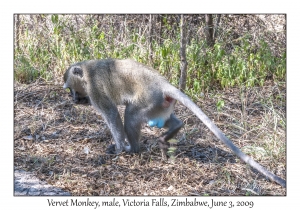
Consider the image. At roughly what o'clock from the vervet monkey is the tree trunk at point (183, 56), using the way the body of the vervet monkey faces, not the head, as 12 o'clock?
The tree trunk is roughly at 4 o'clock from the vervet monkey.

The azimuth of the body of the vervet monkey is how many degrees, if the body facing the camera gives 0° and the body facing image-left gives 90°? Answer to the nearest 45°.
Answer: approximately 90°

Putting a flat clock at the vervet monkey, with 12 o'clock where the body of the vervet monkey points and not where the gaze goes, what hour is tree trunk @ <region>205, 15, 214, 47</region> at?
The tree trunk is roughly at 4 o'clock from the vervet monkey.
